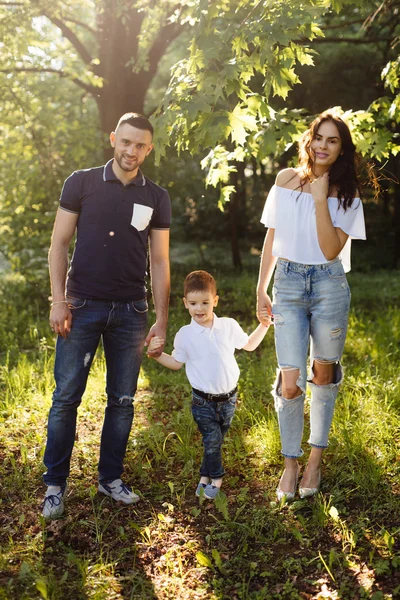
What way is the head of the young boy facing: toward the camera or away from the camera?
toward the camera

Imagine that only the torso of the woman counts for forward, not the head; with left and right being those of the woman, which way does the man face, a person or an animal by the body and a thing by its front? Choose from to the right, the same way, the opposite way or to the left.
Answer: the same way

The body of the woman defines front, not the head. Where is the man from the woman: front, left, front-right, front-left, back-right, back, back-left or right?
right

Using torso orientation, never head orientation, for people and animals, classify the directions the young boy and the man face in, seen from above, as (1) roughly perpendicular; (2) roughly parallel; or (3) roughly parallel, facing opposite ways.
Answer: roughly parallel

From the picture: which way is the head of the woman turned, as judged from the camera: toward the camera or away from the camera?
toward the camera

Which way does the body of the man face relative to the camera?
toward the camera

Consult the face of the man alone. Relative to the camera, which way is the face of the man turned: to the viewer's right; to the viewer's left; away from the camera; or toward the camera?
toward the camera

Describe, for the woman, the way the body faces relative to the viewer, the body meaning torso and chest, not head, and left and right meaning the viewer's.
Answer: facing the viewer

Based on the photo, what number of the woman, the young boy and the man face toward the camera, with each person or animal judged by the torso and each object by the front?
3

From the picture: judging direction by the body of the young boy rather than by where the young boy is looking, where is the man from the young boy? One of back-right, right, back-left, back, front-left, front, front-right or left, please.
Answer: right

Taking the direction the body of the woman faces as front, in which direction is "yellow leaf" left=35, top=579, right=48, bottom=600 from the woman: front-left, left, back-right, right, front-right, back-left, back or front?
front-right

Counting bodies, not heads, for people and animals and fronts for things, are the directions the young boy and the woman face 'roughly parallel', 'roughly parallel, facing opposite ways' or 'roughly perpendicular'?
roughly parallel
